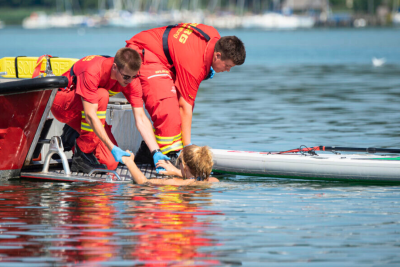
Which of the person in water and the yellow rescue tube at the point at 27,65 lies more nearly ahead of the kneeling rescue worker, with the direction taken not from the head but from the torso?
the person in water

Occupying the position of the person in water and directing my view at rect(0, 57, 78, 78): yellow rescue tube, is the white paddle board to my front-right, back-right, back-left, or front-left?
back-right

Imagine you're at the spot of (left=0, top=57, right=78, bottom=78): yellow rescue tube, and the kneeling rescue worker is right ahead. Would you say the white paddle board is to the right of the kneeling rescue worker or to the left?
left

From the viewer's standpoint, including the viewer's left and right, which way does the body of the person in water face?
facing away from the viewer and to the left of the viewer

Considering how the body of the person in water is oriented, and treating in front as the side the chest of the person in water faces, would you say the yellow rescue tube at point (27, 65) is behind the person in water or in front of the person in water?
in front

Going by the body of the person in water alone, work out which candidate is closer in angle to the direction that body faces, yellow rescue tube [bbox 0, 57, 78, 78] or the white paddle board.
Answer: the yellow rescue tube

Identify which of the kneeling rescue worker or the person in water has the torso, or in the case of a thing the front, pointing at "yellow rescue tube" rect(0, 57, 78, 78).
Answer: the person in water

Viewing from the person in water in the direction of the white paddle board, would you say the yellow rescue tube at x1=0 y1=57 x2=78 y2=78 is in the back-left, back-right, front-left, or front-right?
back-left

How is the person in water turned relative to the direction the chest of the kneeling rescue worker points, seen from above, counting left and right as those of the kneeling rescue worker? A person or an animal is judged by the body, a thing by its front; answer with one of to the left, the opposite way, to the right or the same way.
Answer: the opposite way

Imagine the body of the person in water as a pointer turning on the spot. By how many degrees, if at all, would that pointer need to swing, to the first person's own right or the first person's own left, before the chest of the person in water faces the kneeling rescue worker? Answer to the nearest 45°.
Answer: approximately 45° to the first person's own left

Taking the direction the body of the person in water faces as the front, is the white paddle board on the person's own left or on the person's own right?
on the person's own right
